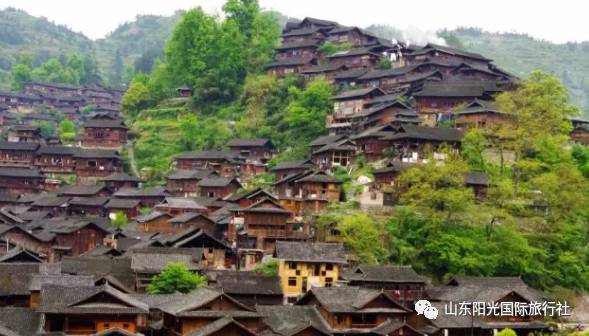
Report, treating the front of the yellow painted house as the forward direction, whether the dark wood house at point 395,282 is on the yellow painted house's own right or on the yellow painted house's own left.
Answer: on the yellow painted house's own left

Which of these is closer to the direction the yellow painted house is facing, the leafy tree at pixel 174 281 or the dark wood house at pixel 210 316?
the dark wood house

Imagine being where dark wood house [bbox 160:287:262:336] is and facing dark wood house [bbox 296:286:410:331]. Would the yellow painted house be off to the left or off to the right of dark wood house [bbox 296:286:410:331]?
left

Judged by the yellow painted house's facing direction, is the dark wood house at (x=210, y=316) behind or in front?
in front

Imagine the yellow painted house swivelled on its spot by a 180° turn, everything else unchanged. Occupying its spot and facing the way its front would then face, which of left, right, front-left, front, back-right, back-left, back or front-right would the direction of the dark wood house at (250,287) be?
back-left

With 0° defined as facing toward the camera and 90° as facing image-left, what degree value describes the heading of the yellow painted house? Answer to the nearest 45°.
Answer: approximately 0°

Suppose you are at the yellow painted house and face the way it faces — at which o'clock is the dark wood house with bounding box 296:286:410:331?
The dark wood house is roughly at 11 o'clock from the yellow painted house.

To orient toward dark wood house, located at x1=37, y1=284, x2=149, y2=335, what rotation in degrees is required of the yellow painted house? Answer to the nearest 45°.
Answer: approximately 45° to its right

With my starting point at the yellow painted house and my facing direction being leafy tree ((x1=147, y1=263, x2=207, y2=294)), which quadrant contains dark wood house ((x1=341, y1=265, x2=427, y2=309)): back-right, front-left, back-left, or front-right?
back-left

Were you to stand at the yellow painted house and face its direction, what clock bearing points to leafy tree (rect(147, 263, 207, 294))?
The leafy tree is roughly at 2 o'clock from the yellow painted house.
